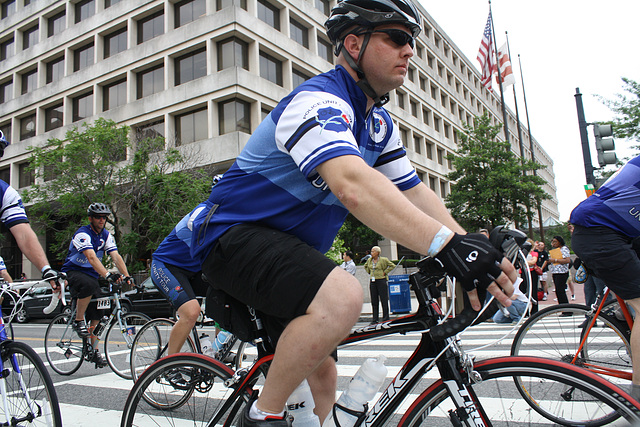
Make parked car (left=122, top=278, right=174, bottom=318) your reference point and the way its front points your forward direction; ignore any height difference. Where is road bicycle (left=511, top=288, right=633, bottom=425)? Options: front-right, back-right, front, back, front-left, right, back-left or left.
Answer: left

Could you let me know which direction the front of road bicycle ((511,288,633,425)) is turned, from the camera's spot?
facing to the right of the viewer

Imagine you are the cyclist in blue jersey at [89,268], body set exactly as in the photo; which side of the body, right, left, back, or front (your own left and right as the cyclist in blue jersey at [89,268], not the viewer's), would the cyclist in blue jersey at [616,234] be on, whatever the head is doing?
front

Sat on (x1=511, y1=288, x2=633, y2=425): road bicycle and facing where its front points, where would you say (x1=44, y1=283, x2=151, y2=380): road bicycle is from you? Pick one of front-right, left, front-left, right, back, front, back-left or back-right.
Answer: back

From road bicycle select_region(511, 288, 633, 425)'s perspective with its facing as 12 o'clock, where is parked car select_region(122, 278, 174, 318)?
The parked car is roughly at 7 o'clock from the road bicycle.

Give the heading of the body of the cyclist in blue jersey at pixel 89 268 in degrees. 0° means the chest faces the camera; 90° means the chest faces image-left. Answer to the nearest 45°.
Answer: approximately 315°

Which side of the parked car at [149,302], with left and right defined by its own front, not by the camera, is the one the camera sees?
left

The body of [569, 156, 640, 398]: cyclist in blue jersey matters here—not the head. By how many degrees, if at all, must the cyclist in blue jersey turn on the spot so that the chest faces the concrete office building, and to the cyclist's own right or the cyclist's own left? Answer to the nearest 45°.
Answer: approximately 135° to the cyclist's own left

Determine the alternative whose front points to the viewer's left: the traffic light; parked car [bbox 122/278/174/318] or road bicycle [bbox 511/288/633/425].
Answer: the parked car
